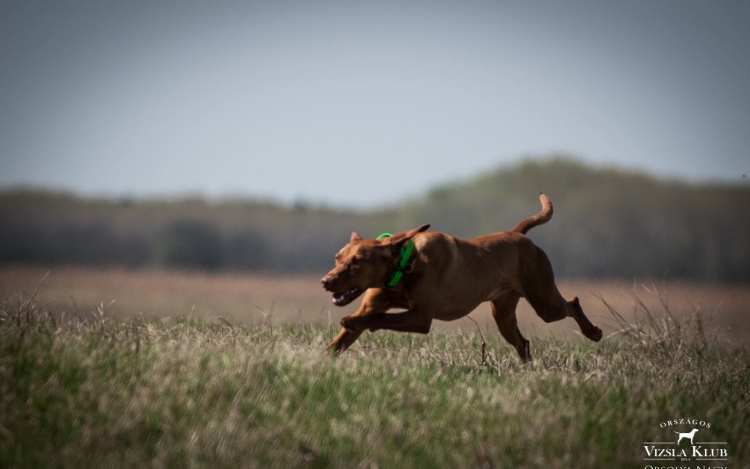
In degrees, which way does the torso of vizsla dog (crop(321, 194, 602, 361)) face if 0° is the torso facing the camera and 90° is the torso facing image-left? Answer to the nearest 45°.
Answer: approximately 90°
